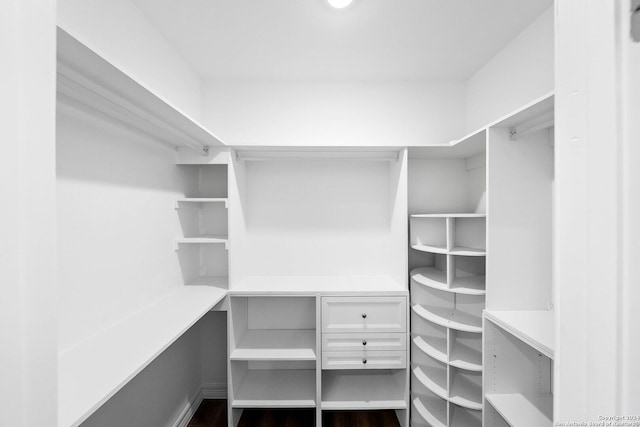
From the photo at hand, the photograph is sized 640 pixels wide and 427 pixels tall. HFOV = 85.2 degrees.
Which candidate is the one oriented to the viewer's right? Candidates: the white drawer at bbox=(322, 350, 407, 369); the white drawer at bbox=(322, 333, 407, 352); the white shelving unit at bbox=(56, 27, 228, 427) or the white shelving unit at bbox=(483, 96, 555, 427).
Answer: the white shelving unit at bbox=(56, 27, 228, 427)

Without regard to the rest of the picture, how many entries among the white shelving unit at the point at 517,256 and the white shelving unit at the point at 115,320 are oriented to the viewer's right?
1

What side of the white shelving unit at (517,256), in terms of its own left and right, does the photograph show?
left

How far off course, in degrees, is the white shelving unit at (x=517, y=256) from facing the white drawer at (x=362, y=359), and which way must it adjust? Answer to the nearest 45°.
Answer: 0° — it already faces it

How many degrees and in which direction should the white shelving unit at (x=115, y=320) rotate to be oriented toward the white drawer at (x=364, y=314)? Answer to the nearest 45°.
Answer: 0° — it already faces it

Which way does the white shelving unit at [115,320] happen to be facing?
to the viewer's right

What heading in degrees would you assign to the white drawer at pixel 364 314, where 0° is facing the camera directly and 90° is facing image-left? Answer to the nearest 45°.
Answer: approximately 0°

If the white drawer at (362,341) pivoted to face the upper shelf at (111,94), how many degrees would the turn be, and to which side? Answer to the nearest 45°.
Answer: approximately 45° to its right
